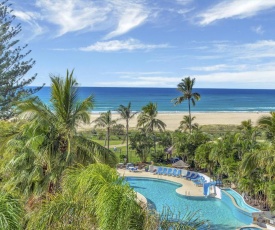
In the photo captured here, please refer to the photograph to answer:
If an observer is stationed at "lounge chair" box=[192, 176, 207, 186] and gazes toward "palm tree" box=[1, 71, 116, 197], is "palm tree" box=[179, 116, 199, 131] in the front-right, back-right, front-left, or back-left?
back-right

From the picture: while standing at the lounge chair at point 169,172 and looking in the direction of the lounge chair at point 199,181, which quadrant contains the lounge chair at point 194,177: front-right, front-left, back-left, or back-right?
front-left

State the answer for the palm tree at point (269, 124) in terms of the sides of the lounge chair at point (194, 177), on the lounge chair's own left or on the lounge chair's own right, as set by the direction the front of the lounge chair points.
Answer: on the lounge chair's own left

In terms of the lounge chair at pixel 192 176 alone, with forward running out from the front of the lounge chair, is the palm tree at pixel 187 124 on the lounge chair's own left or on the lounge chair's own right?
on the lounge chair's own right

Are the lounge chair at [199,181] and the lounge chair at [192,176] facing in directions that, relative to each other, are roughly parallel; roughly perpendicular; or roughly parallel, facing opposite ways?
roughly parallel

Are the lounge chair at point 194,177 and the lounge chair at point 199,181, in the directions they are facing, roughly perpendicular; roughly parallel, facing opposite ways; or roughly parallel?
roughly parallel

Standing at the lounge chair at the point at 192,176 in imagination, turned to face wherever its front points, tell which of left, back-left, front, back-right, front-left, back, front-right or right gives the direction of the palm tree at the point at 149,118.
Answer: right

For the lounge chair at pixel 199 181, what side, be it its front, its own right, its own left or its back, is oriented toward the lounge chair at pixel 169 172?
right

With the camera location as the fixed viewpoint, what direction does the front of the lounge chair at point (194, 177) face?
facing the viewer and to the left of the viewer
